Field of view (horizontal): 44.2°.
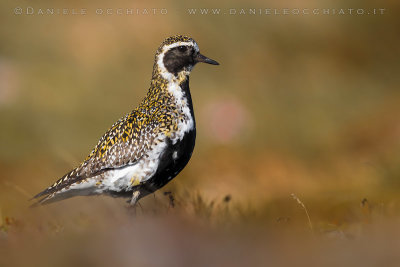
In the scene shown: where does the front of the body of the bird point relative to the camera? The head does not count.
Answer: to the viewer's right
